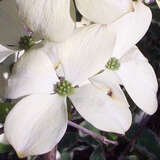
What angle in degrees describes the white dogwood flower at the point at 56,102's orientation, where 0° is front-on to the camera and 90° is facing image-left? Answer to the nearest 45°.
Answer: approximately 0°
